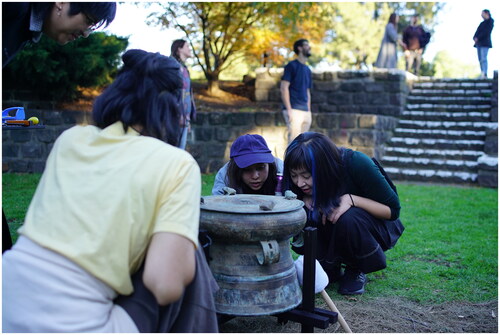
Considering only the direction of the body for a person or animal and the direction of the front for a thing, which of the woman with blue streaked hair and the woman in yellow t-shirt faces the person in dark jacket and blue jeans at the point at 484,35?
the woman in yellow t-shirt

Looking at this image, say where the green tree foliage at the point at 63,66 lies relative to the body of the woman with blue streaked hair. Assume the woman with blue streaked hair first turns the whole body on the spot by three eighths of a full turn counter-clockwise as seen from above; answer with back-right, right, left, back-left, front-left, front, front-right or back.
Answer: back-left

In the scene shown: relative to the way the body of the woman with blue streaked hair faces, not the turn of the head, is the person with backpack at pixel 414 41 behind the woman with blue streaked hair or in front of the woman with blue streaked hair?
behind

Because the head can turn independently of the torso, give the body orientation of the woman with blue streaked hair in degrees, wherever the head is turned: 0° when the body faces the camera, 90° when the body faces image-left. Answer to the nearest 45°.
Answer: approximately 45°

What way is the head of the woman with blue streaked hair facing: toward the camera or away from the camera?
toward the camera

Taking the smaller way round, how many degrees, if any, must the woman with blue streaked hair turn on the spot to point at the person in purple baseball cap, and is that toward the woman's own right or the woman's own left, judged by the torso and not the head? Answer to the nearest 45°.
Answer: approximately 45° to the woman's own right

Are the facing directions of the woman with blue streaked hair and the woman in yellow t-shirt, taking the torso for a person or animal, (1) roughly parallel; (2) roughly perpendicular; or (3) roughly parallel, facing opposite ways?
roughly parallel, facing opposite ways

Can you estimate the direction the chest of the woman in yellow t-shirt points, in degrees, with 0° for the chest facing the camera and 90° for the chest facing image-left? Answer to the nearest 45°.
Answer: approximately 225°

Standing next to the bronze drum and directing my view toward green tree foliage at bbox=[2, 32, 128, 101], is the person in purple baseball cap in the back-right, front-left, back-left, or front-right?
front-right
